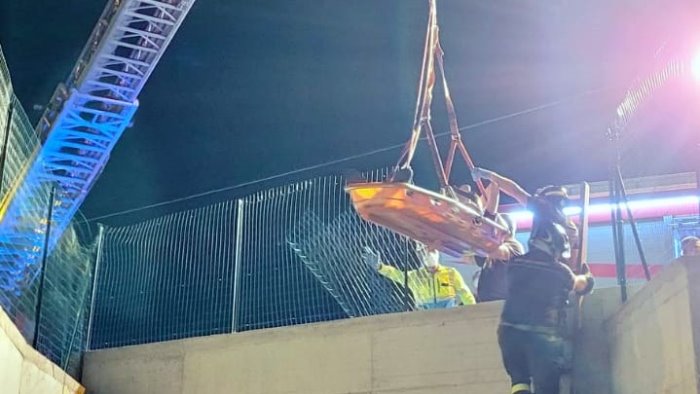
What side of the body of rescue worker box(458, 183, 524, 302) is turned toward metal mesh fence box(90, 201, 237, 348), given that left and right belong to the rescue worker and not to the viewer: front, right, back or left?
front

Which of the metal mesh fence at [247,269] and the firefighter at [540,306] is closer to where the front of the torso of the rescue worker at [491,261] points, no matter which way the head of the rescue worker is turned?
the metal mesh fence

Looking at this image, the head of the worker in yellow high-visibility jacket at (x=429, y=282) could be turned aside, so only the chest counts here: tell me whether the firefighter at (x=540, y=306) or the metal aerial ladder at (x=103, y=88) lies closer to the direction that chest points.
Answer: the firefighter

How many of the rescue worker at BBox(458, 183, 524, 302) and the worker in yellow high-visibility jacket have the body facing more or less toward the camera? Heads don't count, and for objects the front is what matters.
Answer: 1

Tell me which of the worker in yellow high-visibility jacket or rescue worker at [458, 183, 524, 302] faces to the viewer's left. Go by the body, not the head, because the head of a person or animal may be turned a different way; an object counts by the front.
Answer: the rescue worker

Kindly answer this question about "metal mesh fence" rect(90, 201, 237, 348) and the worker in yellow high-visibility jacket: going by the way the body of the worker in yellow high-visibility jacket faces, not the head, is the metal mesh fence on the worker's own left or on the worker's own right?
on the worker's own right

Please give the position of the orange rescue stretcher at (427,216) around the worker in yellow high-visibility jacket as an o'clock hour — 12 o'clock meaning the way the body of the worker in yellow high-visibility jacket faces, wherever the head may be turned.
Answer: The orange rescue stretcher is roughly at 12 o'clock from the worker in yellow high-visibility jacket.

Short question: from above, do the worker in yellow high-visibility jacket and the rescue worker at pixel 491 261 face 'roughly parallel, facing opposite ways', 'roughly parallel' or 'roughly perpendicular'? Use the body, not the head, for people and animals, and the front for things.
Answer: roughly perpendicular

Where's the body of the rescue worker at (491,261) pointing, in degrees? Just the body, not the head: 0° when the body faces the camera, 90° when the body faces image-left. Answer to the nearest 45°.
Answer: approximately 90°
